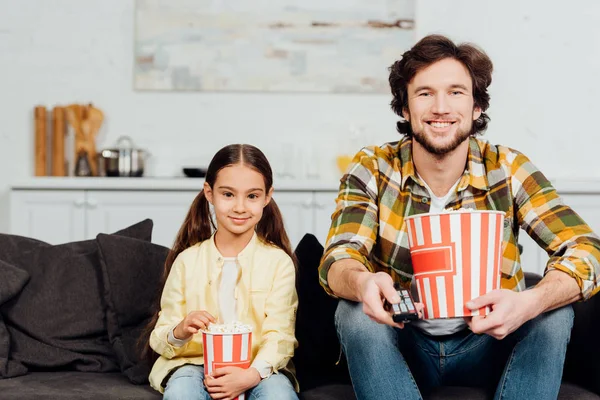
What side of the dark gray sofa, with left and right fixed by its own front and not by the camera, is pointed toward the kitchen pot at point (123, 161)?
back

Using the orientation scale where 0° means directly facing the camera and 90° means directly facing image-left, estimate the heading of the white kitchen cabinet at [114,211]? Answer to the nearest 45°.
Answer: approximately 0°

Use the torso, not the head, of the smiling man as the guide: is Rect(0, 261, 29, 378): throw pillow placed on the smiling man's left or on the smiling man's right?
on the smiling man's right

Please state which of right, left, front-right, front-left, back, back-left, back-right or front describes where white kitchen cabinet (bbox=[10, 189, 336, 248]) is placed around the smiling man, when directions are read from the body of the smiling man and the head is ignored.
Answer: back-right

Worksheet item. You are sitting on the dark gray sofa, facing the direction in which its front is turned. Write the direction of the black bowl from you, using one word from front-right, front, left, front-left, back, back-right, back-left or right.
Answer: back

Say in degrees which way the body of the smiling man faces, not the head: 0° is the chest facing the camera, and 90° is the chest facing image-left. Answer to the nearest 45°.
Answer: approximately 0°
